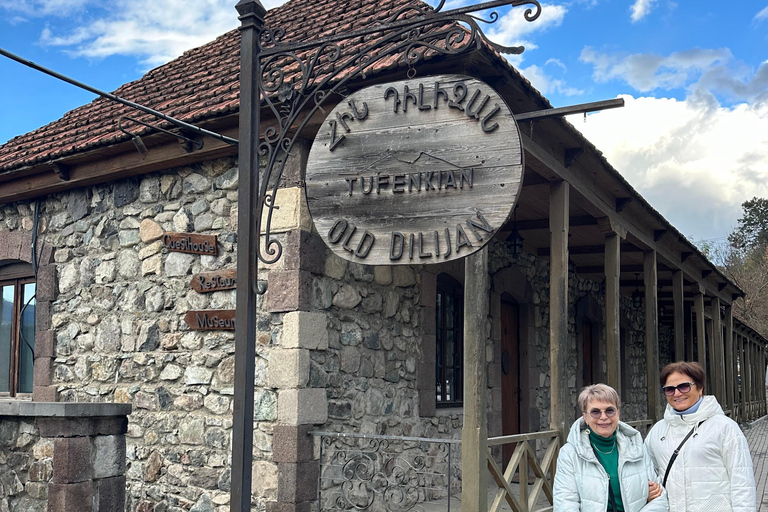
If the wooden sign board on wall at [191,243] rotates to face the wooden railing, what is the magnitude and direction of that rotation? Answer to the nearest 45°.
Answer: approximately 90° to its left

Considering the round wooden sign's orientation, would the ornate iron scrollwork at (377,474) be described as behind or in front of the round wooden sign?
behind

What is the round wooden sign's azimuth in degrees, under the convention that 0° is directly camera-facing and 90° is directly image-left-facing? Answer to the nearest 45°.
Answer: approximately 0°

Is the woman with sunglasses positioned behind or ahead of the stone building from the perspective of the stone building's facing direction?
ahead

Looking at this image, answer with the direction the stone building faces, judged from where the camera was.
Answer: facing the viewer and to the right of the viewer

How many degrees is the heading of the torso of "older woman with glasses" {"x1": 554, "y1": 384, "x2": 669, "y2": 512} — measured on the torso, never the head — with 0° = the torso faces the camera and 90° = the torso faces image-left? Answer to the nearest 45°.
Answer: approximately 0°

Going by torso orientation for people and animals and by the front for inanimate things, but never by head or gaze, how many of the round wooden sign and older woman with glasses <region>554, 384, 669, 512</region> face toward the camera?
2

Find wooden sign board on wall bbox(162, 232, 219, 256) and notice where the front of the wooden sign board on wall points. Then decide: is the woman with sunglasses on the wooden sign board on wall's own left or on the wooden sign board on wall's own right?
on the wooden sign board on wall's own left

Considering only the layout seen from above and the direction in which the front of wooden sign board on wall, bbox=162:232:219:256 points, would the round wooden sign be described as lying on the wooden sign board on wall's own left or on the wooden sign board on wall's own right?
on the wooden sign board on wall's own left
